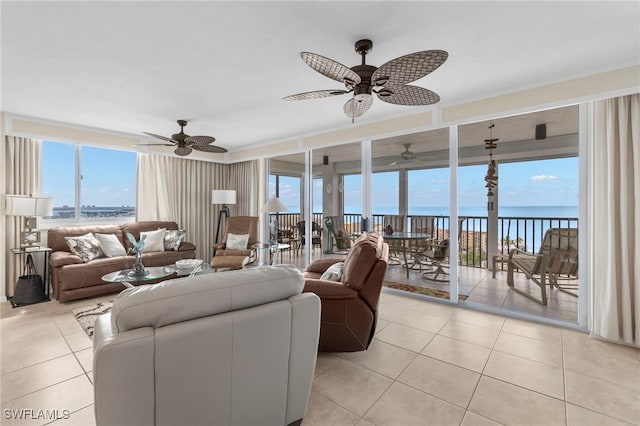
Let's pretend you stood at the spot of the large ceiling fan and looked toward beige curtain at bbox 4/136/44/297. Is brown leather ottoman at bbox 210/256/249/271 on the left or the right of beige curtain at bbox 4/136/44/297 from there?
right

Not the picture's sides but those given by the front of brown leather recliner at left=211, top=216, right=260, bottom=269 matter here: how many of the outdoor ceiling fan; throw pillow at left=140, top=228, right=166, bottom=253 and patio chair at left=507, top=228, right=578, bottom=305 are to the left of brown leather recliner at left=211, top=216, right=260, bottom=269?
2

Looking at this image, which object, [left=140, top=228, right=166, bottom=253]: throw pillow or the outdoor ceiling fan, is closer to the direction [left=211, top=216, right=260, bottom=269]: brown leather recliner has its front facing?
the throw pillow

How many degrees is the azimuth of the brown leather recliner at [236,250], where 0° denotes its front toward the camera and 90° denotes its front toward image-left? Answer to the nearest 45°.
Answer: approximately 45°

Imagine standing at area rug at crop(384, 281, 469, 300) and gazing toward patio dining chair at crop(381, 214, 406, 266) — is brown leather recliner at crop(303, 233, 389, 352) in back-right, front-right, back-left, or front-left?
back-left

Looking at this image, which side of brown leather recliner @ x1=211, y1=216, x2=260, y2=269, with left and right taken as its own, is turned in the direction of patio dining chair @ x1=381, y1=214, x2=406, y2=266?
left

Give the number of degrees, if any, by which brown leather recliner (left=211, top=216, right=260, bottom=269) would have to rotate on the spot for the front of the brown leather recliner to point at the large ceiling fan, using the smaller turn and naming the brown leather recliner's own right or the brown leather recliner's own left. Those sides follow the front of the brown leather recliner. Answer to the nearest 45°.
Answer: approximately 45° to the brown leather recliner's own left

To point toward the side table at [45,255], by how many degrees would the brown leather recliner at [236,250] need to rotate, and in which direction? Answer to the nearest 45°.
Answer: approximately 45° to its right

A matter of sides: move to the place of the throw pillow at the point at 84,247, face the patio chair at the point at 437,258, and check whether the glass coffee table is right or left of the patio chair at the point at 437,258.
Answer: right

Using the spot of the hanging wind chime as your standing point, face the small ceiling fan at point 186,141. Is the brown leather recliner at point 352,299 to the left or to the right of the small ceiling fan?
left
